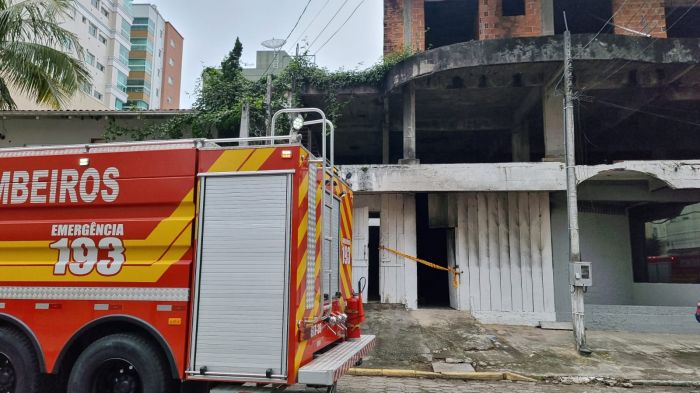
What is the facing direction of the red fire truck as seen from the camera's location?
facing away from the viewer and to the left of the viewer

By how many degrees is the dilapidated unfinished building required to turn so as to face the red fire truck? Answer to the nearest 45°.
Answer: approximately 45° to its right

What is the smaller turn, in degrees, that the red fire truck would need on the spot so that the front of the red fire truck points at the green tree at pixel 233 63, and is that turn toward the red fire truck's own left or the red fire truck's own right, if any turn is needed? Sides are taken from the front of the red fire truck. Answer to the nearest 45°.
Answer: approximately 45° to the red fire truck's own right

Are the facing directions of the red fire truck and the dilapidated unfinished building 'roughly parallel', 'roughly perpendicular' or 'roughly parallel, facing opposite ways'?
roughly perpendicular

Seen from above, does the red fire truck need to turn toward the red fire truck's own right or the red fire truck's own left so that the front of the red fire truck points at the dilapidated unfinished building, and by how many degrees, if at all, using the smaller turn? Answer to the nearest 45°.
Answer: approximately 90° to the red fire truck's own right

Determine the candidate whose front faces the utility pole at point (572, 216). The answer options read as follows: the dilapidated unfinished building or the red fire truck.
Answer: the dilapidated unfinished building

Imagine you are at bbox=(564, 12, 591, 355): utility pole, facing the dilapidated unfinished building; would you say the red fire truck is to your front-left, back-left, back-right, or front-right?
back-left

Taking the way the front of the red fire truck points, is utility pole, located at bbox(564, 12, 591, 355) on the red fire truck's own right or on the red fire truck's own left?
on the red fire truck's own right

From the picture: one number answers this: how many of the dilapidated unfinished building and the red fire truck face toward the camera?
1

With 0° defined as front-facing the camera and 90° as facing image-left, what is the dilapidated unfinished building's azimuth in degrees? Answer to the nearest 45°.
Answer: approximately 0°
